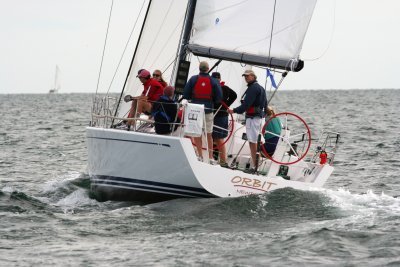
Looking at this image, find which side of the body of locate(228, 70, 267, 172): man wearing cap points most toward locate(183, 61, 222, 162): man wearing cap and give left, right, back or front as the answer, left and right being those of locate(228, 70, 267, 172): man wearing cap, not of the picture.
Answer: front

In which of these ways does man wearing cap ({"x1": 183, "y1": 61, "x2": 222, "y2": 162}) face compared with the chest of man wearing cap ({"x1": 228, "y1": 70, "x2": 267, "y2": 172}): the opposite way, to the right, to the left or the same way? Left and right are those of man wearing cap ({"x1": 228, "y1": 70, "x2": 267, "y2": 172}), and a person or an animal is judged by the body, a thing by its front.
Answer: to the right

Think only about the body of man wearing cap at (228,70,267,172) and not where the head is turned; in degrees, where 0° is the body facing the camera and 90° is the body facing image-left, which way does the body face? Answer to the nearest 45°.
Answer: approximately 90°

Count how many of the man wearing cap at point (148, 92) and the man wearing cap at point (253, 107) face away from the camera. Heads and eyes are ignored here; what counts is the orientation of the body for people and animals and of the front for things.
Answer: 0

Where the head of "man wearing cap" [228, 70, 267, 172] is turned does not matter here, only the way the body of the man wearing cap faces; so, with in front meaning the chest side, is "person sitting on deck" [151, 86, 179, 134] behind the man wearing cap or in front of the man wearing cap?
in front

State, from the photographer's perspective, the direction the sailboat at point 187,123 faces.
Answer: facing away from the viewer and to the left of the viewer

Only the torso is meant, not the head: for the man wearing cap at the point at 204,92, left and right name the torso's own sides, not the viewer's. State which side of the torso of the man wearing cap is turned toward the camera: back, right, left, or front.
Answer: back
